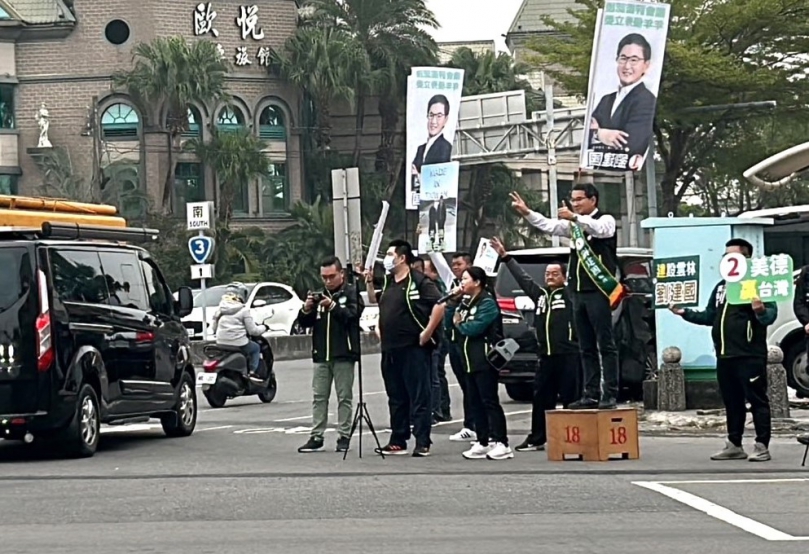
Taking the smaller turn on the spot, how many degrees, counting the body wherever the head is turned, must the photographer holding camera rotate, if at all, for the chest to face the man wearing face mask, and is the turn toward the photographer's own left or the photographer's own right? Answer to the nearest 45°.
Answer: approximately 90° to the photographer's own left

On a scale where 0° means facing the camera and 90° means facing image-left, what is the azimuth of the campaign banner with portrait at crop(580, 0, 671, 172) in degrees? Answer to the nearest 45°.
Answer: approximately 0°

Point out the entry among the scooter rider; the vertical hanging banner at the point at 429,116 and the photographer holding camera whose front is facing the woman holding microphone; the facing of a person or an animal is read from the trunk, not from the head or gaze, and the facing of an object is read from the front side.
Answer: the vertical hanging banner

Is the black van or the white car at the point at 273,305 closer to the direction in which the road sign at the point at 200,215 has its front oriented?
the black van

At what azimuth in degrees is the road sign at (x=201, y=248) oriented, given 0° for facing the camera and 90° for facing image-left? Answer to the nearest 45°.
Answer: approximately 0°

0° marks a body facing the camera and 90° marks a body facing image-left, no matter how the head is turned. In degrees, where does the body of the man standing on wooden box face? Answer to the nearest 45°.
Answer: approximately 45°

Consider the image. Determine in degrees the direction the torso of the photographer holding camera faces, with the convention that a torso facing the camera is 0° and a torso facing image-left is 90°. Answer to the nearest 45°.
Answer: approximately 45°

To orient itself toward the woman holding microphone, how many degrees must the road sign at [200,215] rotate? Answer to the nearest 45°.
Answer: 0° — it already faces them

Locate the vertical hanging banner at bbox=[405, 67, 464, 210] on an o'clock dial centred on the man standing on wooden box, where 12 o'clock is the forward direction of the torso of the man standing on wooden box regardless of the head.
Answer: The vertical hanging banner is roughly at 4 o'clock from the man standing on wooden box.

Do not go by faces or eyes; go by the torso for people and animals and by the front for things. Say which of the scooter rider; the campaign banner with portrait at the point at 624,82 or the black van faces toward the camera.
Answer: the campaign banner with portrait
